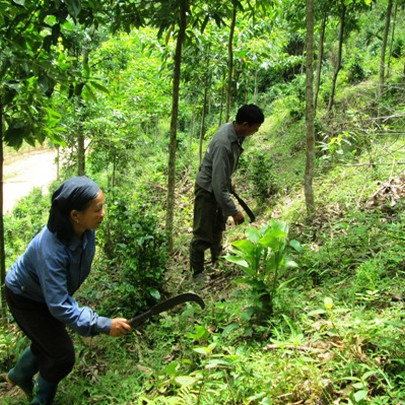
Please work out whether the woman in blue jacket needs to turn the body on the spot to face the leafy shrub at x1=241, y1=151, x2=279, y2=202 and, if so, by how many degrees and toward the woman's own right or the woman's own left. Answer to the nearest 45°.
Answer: approximately 45° to the woman's own left

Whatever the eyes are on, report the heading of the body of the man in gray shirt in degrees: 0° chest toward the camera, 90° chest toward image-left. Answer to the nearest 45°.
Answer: approximately 270°

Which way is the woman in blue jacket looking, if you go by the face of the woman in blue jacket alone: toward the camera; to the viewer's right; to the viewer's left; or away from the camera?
to the viewer's right

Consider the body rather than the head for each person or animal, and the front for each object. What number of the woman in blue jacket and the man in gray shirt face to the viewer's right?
2

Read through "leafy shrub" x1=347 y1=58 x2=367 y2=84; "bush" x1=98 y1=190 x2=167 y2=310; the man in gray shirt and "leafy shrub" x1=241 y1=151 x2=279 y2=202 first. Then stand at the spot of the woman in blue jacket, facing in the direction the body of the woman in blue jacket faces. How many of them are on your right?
0

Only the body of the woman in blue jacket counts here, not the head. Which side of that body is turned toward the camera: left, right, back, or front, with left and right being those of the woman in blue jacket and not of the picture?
right

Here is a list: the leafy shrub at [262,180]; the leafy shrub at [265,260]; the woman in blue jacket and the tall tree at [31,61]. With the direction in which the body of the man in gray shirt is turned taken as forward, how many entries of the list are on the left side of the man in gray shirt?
1

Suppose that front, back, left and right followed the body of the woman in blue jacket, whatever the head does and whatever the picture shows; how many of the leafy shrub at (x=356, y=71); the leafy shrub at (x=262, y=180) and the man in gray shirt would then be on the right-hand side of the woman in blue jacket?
0

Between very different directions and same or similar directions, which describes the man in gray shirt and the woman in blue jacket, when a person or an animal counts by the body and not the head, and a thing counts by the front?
same or similar directions

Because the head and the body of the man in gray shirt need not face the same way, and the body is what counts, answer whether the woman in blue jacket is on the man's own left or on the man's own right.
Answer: on the man's own right

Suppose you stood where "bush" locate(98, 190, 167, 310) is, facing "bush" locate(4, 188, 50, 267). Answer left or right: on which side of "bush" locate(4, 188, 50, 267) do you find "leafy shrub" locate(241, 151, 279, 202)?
right

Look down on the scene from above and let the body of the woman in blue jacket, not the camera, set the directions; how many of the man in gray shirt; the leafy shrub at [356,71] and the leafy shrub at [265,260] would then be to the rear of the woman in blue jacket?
0

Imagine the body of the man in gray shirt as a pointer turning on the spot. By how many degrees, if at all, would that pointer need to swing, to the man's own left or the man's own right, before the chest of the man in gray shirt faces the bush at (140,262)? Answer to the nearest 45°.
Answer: approximately 135° to the man's own right

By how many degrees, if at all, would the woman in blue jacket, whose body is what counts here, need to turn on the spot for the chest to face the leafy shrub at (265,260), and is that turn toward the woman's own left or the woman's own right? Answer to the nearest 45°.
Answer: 0° — they already face it
